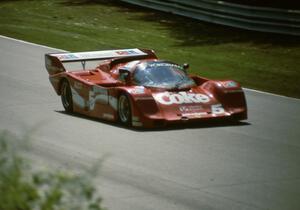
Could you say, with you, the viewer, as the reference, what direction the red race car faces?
facing the viewer and to the right of the viewer
